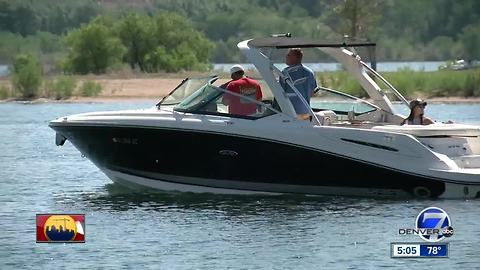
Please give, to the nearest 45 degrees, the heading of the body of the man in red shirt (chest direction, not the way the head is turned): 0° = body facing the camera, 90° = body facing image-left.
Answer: approximately 135°

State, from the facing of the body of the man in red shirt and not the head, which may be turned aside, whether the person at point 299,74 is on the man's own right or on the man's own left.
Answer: on the man's own right

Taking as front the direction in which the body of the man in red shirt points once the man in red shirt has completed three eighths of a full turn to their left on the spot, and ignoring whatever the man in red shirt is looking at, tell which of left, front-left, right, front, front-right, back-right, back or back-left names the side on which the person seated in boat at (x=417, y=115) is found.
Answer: left
